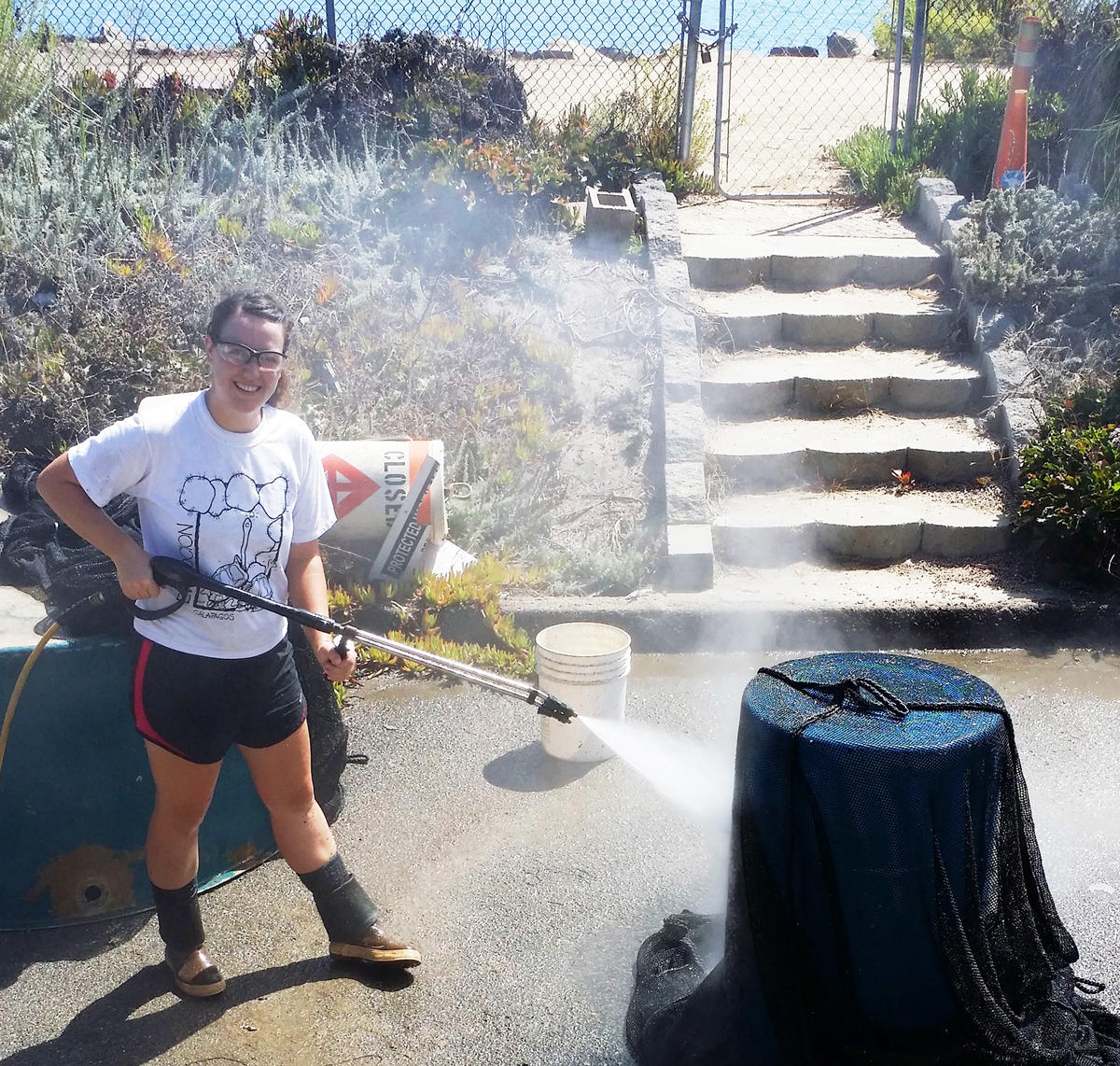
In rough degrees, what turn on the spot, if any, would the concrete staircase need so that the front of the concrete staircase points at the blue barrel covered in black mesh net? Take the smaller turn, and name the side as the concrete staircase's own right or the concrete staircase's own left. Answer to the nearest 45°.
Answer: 0° — it already faces it

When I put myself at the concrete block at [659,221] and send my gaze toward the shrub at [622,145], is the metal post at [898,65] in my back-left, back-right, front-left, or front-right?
front-right

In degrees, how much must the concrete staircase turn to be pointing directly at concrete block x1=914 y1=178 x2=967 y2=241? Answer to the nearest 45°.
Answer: approximately 180°

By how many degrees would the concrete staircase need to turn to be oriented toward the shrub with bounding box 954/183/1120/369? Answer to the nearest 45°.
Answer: approximately 135° to its left

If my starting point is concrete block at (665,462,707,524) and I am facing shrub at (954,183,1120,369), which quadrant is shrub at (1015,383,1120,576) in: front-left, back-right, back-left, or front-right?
front-right

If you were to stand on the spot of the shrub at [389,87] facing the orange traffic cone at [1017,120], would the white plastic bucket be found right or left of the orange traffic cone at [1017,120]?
right

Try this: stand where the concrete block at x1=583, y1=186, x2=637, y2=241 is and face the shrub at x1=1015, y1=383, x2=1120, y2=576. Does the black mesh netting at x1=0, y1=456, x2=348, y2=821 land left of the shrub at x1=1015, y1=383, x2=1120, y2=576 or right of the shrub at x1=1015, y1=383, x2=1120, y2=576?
right

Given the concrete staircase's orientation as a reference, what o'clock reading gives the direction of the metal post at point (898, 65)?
The metal post is roughly at 6 o'clock from the concrete staircase.

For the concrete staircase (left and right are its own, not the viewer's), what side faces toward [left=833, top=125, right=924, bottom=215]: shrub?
back

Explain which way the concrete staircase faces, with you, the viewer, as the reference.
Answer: facing the viewer

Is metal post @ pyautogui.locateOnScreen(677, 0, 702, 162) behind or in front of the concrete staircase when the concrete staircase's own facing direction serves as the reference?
behind

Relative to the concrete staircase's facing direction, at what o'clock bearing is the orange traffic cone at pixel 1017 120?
The orange traffic cone is roughly at 7 o'clock from the concrete staircase.

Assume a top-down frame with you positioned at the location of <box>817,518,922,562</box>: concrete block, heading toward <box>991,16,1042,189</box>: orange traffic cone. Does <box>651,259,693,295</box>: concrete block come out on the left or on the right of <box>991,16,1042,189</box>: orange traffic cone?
left

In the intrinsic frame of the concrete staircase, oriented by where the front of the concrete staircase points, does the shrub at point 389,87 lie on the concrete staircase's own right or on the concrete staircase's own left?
on the concrete staircase's own right

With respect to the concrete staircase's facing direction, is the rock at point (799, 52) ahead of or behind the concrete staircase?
behind

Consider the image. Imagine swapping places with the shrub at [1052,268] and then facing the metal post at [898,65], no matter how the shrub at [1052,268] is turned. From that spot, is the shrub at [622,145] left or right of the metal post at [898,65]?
left
